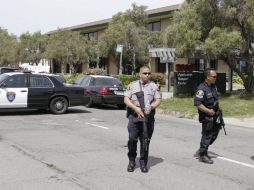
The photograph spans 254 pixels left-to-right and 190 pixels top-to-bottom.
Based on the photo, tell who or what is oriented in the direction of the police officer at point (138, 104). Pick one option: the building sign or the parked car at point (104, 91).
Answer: the building sign

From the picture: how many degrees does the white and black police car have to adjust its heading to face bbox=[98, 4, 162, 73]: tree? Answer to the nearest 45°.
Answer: approximately 90° to its right

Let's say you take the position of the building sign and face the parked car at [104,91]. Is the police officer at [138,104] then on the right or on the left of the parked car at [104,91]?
left

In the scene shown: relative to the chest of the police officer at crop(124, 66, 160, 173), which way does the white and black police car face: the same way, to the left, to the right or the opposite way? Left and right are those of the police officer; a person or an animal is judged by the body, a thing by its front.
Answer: to the right

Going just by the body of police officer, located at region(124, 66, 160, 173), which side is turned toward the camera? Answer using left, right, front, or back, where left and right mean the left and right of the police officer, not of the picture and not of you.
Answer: front

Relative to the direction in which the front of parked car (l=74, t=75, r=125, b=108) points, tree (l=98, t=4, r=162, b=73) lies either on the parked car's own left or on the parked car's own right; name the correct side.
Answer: on the parked car's own right

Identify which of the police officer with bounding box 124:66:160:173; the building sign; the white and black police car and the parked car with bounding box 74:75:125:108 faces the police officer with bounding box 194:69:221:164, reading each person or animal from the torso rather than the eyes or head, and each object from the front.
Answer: the building sign

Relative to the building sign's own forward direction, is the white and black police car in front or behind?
in front

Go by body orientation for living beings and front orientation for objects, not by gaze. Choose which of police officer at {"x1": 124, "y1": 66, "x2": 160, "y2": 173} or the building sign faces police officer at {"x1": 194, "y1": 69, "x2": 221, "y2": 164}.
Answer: the building sign

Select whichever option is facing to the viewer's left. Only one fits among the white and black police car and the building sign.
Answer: the white and black police car

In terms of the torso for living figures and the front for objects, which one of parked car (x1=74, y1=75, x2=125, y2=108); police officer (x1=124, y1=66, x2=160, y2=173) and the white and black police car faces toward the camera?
the police officer

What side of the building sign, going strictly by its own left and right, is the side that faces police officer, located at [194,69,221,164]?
front

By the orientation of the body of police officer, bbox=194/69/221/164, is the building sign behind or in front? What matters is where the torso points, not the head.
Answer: behind

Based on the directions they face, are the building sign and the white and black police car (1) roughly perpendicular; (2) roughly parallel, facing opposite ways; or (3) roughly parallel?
roughly perpendicular

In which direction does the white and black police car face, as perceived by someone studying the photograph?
facing to the left of the viewer

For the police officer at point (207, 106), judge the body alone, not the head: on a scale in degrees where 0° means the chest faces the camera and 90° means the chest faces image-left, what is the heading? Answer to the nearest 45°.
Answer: approximately 315°
